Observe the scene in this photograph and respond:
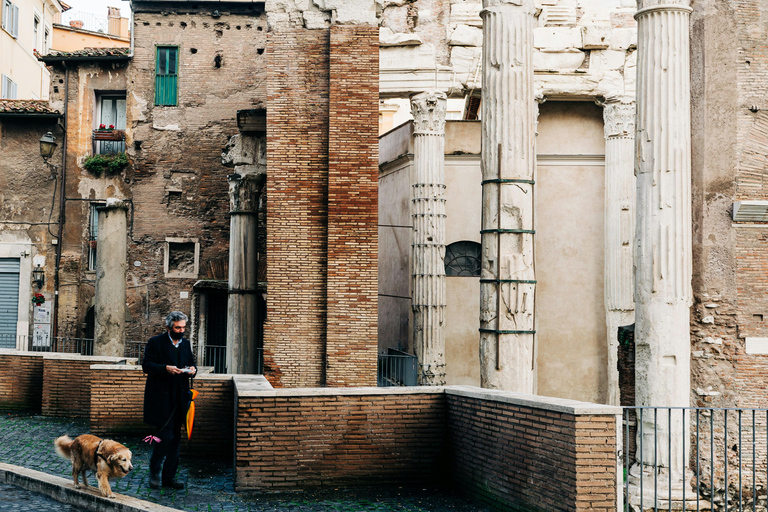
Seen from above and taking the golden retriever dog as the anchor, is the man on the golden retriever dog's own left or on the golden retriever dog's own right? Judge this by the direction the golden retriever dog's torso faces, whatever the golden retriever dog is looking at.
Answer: on the golden retriever dog's own left

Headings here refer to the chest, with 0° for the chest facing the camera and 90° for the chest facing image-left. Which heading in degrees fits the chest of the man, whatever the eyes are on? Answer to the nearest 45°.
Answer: approximately 315°

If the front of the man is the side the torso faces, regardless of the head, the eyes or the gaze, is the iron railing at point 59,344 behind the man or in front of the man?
behind

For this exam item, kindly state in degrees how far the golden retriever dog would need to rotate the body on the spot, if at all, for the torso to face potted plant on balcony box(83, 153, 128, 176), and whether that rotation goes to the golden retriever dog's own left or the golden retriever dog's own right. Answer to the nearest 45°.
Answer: approximately 135° to the golden retriever dog's own left

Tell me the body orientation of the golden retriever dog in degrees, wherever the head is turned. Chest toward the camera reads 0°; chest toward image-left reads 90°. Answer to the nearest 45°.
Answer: approximately 315°

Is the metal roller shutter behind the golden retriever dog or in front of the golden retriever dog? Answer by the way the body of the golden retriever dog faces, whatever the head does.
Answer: behind

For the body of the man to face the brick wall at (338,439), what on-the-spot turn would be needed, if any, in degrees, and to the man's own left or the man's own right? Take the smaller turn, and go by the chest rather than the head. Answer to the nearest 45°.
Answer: approximately 45° to the man's own left

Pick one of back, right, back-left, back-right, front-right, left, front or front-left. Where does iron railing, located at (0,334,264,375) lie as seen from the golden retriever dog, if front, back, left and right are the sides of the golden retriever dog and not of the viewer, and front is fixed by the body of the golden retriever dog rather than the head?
back-left

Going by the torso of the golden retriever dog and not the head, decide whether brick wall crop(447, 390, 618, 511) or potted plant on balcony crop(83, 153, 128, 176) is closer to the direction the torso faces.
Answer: the brick wall
